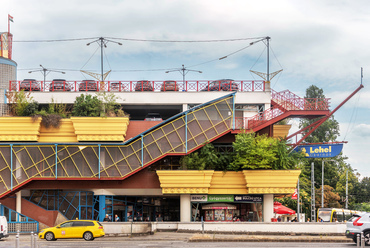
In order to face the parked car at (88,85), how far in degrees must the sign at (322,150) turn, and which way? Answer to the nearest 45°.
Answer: approximately 90° to its right

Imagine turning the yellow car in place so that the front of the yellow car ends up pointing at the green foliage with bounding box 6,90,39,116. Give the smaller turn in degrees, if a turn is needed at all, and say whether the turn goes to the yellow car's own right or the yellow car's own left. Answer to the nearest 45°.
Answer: approximately 90° to the yellow car's own right

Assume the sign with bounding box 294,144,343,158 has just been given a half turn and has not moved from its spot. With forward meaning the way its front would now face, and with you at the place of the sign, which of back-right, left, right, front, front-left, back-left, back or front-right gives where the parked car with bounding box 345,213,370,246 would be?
back

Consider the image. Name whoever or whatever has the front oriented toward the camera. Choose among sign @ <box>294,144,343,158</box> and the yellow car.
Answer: the sign

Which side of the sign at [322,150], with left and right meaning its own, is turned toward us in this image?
front

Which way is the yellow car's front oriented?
to the viewer's left
